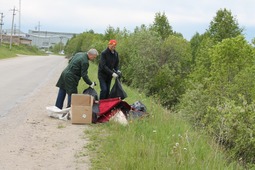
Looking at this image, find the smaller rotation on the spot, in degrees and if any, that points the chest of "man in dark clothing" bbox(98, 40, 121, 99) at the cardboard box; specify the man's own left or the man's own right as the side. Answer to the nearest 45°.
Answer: approximately 45° to the man's own right

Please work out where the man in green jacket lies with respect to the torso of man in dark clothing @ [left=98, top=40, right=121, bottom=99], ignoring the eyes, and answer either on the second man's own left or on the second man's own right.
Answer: on the second man's own right

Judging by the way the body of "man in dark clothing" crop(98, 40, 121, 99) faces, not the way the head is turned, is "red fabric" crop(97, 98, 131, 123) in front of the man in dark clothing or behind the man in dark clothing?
in front

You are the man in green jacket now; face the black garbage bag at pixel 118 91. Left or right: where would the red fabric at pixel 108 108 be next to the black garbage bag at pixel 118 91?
right
